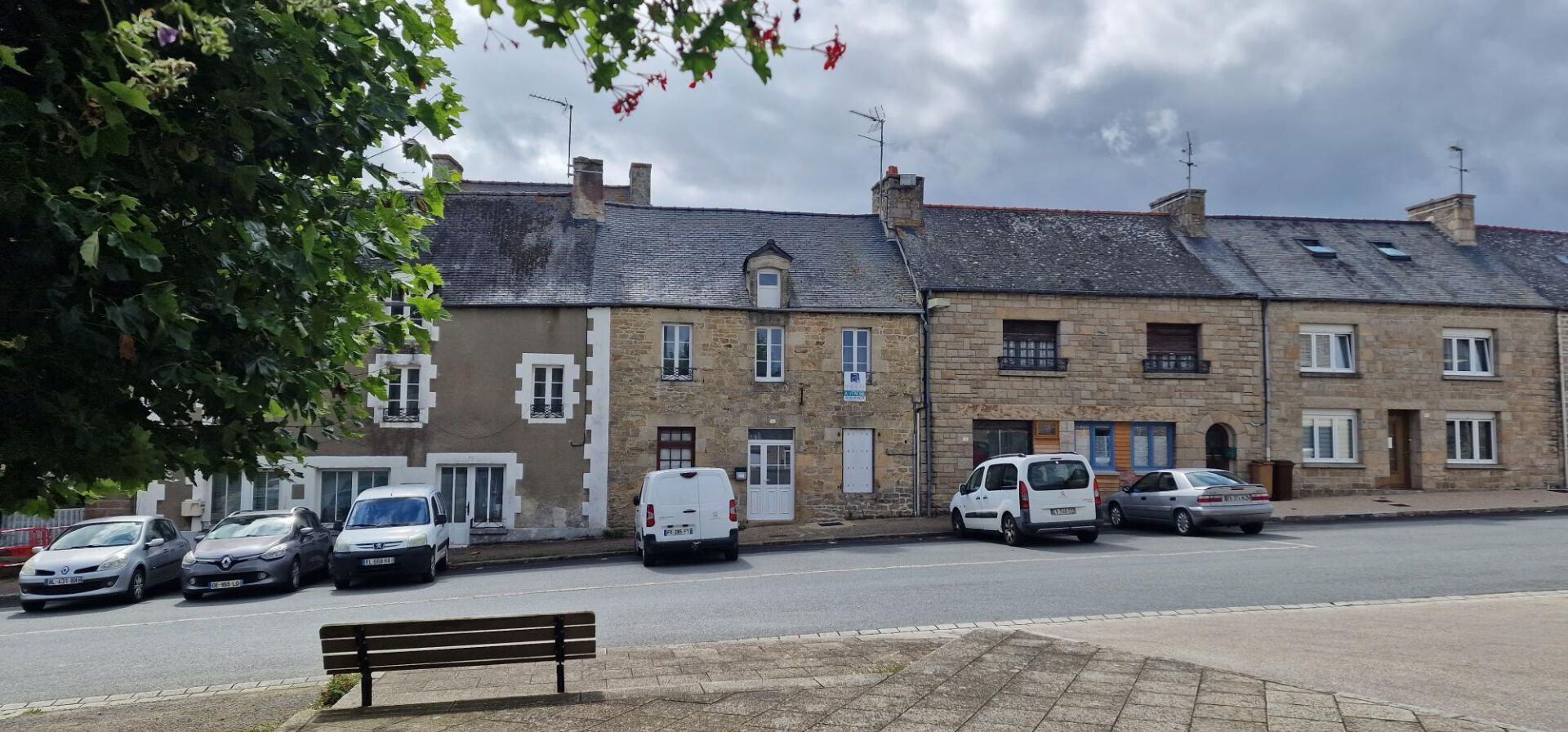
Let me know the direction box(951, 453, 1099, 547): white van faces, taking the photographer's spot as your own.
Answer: facing away from the viewer and to the left of the viewer

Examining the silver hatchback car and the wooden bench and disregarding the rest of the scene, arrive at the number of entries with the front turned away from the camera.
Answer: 1

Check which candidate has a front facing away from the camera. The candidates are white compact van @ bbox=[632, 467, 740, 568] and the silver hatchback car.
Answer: the white compact van

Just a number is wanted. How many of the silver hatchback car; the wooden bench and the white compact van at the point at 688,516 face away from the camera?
2

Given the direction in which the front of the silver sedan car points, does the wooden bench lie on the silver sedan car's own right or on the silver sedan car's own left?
on the silver sedan car's own left

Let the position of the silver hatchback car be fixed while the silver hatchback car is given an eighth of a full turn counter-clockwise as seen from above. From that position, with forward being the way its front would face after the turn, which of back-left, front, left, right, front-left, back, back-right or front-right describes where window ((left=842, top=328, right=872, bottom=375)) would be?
left

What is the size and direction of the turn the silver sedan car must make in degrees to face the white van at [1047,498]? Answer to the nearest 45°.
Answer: approximately 90° to its left

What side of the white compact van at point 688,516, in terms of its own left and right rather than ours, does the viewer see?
back

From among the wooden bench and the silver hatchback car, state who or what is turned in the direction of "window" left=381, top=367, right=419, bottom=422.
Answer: the wooden bench

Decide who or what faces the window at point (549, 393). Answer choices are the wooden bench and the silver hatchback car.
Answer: the wooden bench

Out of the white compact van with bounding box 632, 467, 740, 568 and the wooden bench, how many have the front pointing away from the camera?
2

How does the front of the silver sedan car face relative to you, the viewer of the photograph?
facing away from the viewer and to the left of the viewer

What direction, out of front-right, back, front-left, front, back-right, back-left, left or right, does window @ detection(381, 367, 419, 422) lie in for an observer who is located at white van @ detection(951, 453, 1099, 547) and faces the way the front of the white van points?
front-left

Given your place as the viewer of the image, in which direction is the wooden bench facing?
facing away from the viewer

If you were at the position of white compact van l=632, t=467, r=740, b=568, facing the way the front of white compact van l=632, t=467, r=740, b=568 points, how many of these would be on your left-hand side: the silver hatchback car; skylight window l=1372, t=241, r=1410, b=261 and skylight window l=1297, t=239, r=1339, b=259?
1

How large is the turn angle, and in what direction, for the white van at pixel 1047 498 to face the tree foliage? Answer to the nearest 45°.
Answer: approximately 135° to its left

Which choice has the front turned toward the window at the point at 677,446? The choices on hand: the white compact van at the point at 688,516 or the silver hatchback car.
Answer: the white compact van

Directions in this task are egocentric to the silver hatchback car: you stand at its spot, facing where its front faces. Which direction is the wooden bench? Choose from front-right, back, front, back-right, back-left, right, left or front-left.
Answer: front-left

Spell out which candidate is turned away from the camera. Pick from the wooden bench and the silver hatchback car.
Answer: the wooden bench

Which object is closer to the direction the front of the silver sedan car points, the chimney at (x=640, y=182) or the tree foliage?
the chimney
